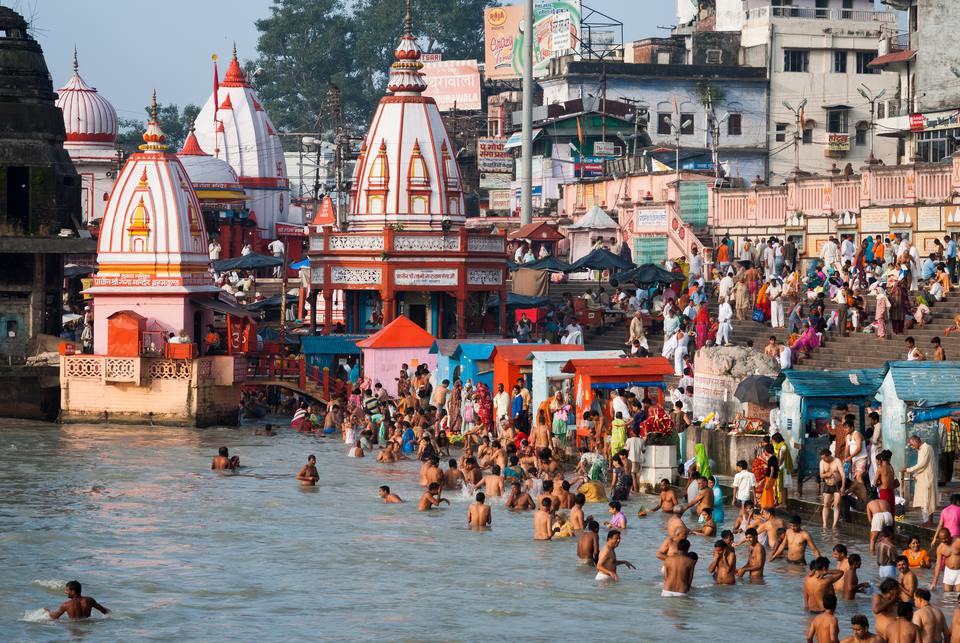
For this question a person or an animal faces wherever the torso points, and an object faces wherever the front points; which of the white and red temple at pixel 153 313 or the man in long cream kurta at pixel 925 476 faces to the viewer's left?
the man in long cream kurta

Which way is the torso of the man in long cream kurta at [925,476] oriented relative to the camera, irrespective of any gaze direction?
to the viewer's left

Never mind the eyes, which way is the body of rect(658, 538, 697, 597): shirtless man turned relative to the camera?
away from the camera

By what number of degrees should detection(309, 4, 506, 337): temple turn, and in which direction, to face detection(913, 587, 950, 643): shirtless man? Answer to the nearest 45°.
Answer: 0° — it already faces them

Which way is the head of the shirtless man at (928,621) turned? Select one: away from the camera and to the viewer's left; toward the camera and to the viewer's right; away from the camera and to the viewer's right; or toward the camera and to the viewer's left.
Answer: away from the camera and to the viewer's left

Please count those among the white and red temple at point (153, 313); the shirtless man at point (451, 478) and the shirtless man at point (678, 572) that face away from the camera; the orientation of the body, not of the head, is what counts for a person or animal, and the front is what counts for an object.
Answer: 2

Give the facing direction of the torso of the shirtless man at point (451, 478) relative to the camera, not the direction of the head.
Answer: away from the camera
